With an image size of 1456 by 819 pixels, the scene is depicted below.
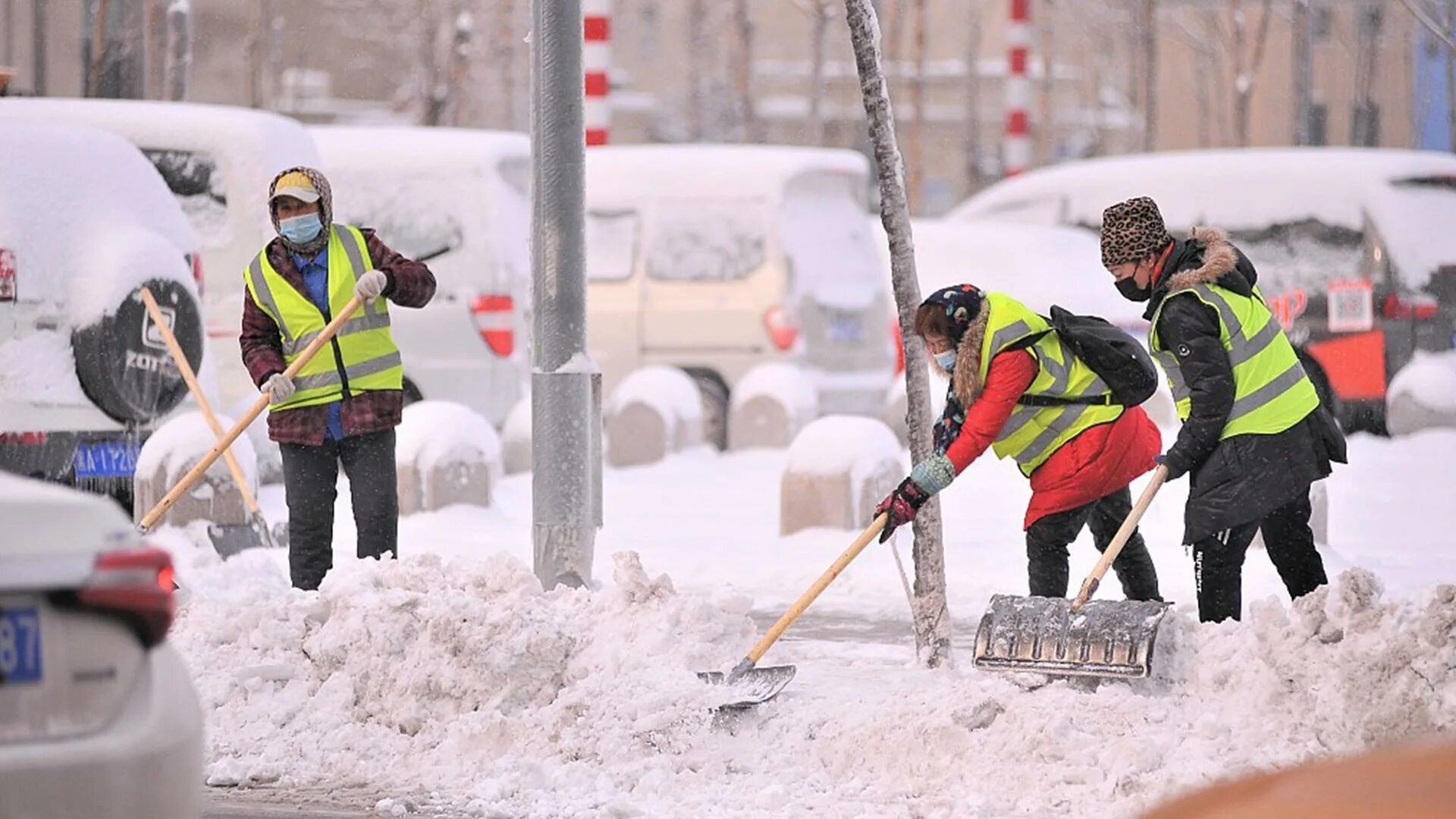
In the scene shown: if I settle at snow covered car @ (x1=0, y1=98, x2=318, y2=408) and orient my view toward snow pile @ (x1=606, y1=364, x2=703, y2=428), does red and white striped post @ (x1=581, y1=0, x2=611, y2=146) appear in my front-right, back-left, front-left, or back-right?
front-left

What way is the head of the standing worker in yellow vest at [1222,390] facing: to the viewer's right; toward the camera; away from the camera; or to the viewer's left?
to the viewer's left

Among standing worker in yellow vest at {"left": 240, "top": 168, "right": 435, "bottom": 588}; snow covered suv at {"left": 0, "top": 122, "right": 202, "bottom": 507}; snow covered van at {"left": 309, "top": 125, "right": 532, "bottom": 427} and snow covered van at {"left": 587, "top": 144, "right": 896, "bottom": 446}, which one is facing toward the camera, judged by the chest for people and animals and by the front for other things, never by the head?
the standing worker in yellow vest

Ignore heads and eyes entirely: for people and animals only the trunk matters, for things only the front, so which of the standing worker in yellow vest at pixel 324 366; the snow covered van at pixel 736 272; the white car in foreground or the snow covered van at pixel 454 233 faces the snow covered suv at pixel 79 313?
the white car in foreground

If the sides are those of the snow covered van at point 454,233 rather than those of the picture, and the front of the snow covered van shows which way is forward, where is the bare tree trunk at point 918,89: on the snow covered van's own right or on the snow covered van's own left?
on the snow covered van's own right

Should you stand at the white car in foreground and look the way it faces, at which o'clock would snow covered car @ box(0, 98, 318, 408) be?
The snow covered car is roughly at 12 o'clock from the white car in foreground.

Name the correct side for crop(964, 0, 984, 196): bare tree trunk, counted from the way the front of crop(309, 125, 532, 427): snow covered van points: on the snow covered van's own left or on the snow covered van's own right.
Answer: on the snow covered van's own right

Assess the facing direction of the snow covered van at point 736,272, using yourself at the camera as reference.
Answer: facing away from the viewer and to the left of the viewer

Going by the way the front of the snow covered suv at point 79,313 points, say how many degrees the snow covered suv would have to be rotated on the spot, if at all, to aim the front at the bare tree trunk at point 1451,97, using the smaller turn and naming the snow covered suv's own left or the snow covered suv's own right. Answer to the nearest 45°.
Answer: approximately 90° to the snow covered suv's own right

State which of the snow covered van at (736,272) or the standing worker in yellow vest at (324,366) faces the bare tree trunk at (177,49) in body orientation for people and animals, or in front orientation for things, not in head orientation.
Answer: the snow covered van

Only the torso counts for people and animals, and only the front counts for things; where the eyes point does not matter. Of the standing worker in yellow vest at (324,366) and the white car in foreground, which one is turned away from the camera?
the white car in foreground

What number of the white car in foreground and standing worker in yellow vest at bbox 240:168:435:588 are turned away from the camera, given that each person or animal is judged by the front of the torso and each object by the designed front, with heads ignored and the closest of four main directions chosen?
1

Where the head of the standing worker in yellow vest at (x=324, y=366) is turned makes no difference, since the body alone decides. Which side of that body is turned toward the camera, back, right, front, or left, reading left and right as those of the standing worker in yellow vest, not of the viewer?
front

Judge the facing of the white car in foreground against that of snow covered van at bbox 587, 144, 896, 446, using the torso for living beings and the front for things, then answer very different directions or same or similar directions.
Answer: same or similar directions

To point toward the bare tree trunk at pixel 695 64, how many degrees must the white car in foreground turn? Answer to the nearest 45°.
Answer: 0° — it already faces it

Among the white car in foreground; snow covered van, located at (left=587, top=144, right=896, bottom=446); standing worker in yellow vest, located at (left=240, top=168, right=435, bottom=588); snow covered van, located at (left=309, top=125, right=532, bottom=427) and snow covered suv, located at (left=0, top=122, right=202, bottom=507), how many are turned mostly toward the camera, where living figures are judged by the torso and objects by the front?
1

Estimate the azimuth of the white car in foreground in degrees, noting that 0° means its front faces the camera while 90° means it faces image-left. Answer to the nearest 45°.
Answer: approximately 180°

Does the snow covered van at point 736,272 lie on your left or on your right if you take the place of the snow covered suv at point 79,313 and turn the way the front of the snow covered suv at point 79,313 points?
on your right

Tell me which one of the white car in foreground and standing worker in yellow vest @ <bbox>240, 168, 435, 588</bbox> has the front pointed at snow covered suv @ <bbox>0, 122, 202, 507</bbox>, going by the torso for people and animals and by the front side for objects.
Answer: the white car in foreground
